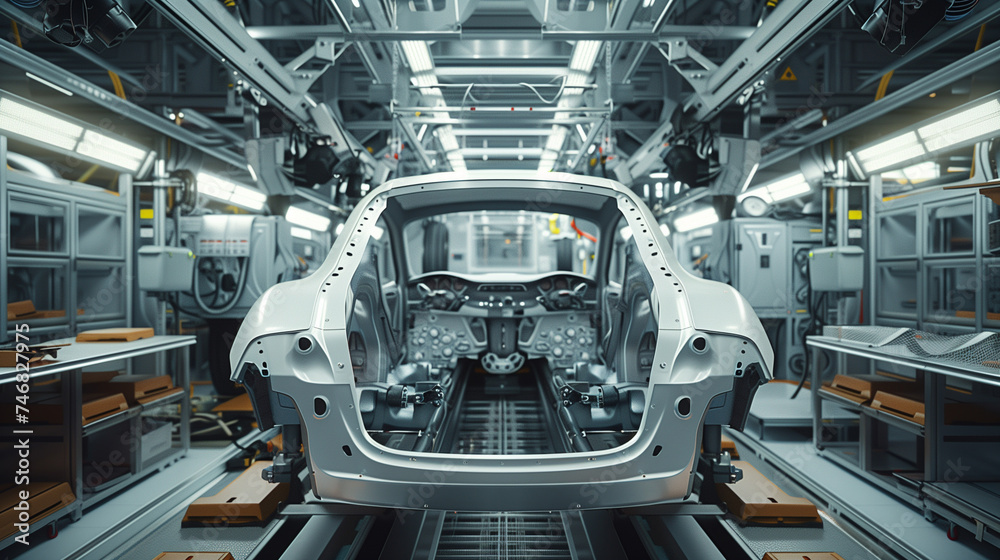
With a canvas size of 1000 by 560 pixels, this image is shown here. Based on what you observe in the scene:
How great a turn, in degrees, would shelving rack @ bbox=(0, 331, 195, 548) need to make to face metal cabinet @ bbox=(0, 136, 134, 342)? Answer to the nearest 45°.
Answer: approximately 135° to its left

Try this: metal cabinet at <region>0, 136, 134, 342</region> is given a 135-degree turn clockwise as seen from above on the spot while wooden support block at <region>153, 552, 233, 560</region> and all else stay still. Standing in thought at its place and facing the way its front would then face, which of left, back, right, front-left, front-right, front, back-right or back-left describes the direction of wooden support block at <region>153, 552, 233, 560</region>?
left

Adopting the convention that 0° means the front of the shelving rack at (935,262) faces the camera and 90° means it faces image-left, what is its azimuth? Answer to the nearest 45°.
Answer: approximately 45°

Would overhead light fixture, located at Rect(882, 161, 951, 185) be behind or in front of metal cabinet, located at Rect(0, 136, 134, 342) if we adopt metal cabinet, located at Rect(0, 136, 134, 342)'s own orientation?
in front

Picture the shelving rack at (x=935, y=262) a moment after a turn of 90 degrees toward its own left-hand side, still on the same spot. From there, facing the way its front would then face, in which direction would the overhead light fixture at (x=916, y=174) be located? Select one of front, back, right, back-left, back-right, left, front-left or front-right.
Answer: back-left

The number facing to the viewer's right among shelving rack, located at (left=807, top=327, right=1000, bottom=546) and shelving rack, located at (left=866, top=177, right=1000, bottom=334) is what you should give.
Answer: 0

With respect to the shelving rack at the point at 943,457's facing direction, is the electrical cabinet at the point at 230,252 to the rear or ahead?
ahead

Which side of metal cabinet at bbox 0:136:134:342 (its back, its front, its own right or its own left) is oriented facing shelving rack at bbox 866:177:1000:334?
front
